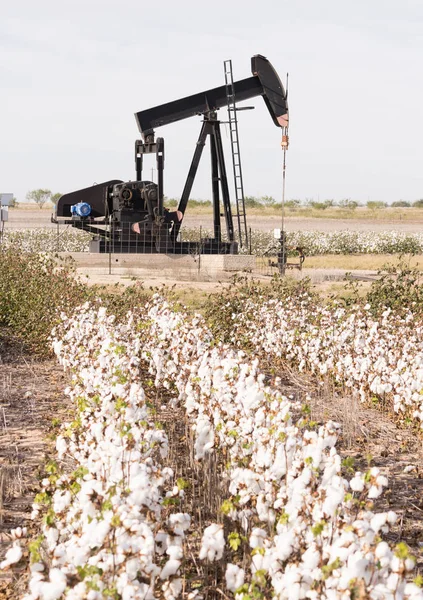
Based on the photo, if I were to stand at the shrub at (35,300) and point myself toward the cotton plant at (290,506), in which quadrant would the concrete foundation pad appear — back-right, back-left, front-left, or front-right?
back-left

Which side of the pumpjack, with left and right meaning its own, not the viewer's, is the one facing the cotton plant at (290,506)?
right

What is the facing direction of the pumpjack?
to the viewer's right

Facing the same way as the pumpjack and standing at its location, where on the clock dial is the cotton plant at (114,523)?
The cotton plant is roughly at 3 o'clock from the pumpjack.

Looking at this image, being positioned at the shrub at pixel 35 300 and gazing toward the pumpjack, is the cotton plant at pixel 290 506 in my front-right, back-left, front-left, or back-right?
back-right

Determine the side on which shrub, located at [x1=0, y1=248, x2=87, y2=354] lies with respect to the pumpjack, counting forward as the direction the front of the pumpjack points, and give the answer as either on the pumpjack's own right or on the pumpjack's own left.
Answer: on the pumpjack's own right
